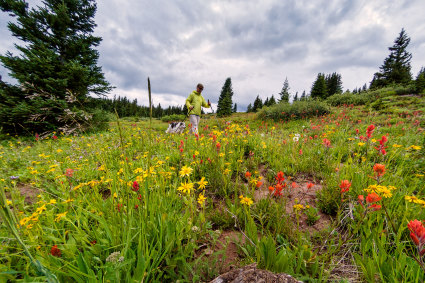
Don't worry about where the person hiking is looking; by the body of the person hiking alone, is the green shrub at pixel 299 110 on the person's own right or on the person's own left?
on the person's own left

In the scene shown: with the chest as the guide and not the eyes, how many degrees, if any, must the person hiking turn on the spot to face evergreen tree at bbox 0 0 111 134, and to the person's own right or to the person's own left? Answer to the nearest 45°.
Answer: approximately 135° to the person's own right

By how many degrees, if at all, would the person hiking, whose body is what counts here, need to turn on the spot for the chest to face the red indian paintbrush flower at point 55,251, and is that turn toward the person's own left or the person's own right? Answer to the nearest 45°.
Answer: approximately 45° to the person's own right

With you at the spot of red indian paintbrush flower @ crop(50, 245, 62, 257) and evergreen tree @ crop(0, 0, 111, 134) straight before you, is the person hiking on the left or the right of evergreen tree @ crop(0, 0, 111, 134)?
right

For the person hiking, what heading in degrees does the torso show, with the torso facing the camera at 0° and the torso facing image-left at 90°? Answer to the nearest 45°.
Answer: approximately 315°

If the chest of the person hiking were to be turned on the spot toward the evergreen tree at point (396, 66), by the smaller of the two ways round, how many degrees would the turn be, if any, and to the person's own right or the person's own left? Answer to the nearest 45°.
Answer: approximately 90° to the person's own left
